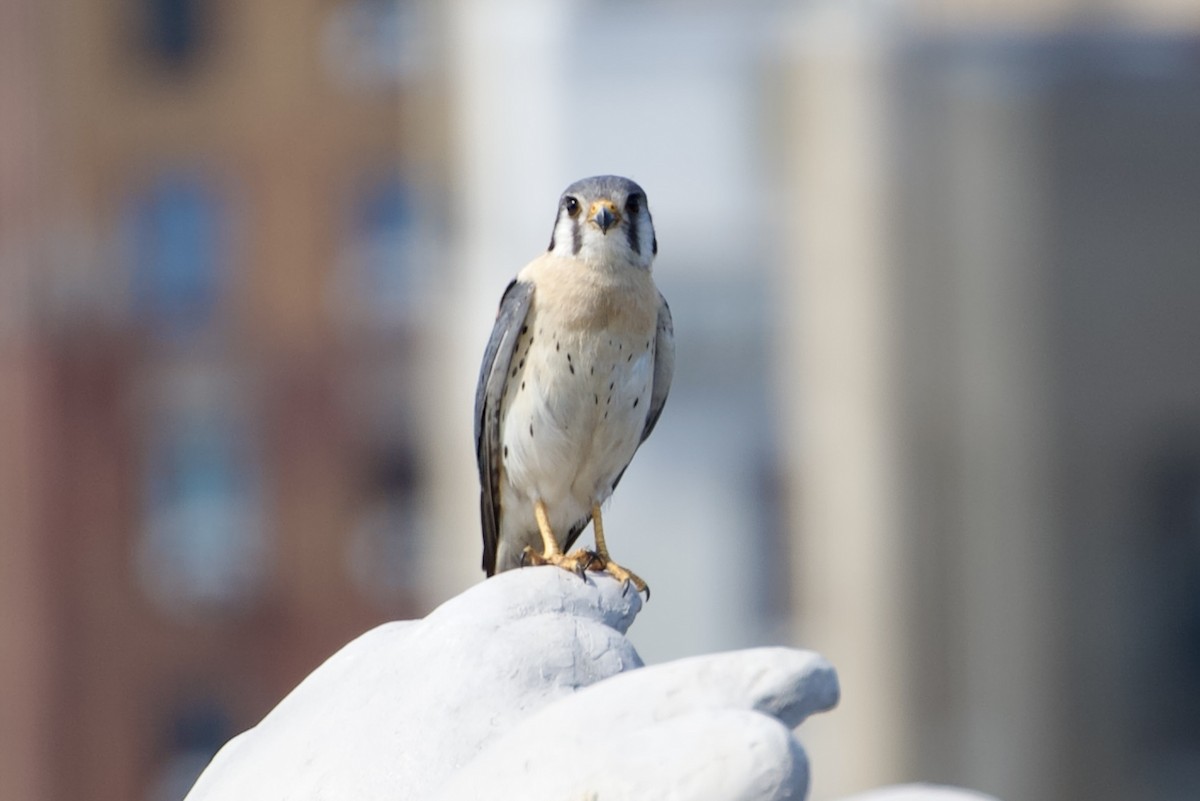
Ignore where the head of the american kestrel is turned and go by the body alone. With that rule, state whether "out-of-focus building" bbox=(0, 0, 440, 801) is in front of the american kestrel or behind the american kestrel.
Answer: behind

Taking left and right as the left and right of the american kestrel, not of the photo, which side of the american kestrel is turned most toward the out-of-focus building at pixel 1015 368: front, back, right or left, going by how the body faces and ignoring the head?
back

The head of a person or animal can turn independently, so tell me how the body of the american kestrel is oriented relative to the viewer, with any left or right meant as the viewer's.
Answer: facing the viewer

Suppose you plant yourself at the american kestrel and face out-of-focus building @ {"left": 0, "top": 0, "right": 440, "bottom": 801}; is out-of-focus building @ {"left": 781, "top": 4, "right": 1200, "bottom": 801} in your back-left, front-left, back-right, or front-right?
front-right

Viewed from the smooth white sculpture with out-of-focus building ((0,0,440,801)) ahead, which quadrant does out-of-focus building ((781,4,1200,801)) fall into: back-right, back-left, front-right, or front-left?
front-right
